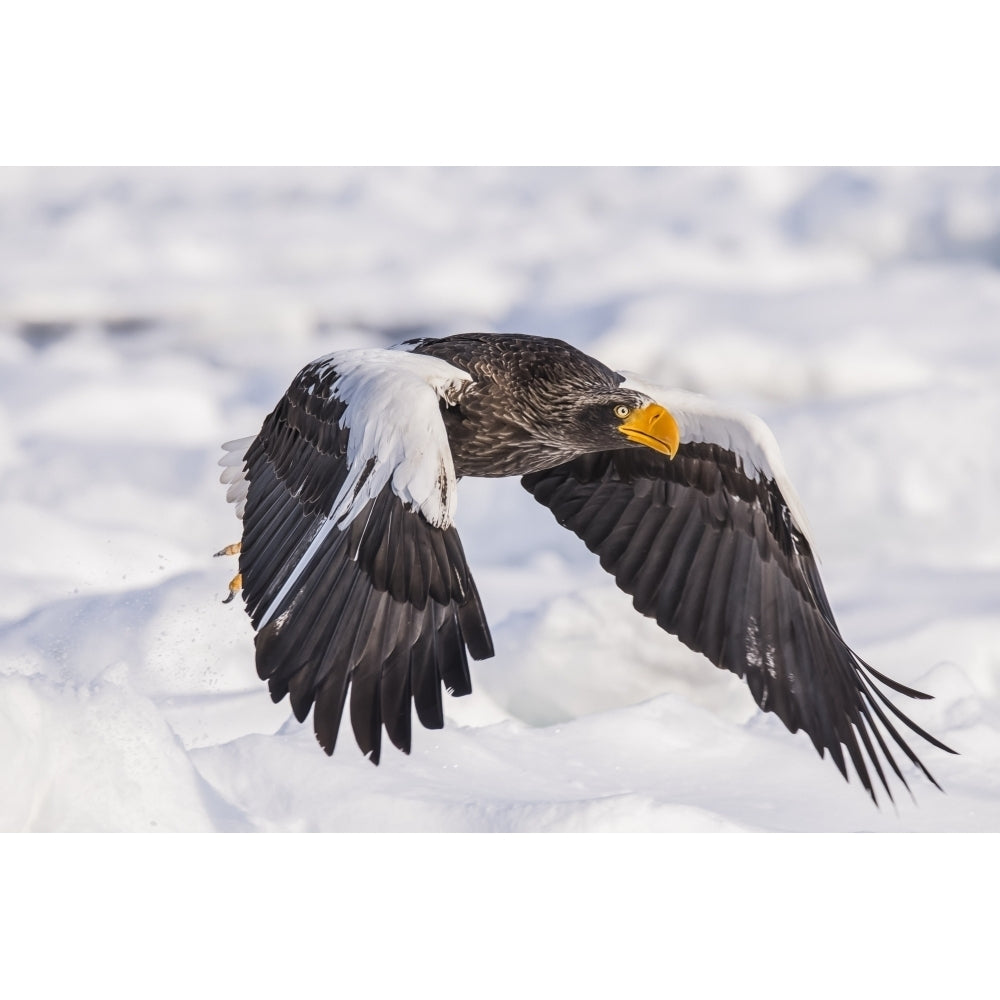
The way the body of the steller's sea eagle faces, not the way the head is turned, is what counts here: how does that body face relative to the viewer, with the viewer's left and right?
facing the viewer and to the right of the viewer
